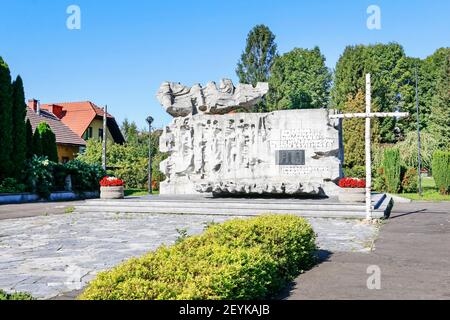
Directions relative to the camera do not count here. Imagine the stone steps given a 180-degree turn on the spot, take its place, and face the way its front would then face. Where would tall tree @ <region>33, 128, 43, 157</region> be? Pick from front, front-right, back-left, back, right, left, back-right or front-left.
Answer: front-left

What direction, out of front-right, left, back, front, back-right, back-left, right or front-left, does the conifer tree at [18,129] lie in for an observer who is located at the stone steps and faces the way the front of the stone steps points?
back-right

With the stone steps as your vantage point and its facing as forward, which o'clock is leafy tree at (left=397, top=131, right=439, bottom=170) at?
The leafy tree is roughly at 7 o'clock from the stone steps.

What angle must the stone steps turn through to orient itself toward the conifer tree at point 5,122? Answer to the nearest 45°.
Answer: approximately 135° to its right

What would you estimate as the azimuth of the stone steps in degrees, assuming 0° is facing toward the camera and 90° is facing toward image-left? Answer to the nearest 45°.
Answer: approximately 0°

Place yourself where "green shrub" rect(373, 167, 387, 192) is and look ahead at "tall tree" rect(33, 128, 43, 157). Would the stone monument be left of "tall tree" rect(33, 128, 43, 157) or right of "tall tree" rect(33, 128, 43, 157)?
left

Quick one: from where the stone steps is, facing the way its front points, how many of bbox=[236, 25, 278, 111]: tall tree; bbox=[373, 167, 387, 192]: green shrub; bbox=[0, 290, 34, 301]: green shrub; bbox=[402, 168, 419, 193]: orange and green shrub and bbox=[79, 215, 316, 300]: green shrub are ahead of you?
2

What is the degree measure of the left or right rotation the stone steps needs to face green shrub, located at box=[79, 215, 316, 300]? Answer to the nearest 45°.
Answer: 0° — it already faces it

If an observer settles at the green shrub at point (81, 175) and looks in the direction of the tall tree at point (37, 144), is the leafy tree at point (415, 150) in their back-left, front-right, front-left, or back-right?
back-right

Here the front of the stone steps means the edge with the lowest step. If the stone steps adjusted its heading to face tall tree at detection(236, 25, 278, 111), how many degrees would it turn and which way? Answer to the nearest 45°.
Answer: approximately 180°

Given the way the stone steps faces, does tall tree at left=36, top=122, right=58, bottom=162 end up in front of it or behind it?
behind

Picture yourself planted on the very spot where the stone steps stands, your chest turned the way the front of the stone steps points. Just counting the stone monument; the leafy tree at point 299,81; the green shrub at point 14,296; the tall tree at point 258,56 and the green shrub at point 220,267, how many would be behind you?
3

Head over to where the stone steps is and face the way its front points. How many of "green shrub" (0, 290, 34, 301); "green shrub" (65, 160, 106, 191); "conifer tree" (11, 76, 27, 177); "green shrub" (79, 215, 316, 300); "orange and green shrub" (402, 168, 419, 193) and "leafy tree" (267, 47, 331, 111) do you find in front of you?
2

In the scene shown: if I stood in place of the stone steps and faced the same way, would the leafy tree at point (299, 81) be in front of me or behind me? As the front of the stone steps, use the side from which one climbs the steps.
behind
